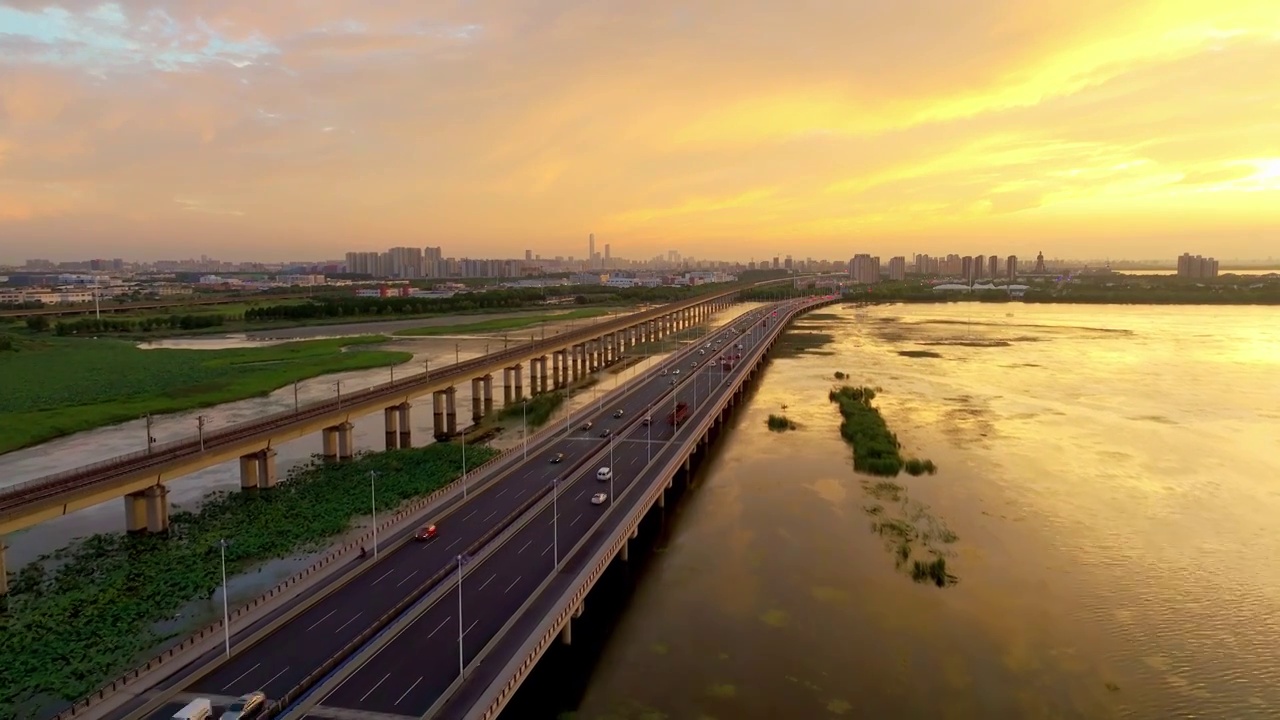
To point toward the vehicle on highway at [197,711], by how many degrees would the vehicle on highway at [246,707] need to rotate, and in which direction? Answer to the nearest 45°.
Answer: approximately 45° to its right

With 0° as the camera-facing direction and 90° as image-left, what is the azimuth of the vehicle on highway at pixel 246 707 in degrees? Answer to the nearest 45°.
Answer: approximately 45°
